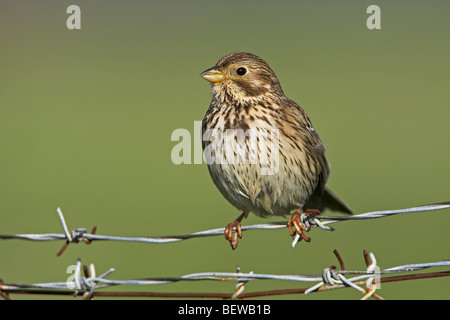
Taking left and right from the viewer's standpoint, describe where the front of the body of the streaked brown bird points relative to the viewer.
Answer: facing the viewer and to the left of the viewer
